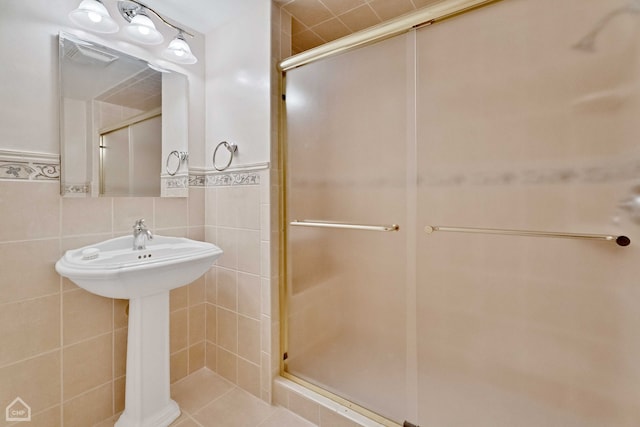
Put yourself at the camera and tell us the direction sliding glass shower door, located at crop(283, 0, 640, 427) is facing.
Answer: facing the viewer and to the left of the viewer

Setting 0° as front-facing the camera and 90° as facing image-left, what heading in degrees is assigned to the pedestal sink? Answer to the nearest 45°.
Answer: approximately 315°

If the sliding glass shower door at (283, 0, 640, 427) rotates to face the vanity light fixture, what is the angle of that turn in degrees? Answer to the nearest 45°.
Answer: approximately 45° to its right

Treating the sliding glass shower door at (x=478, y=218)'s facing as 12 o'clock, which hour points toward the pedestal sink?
The pedestal sink is roughly at 1 o'clock from the sliding glass shower door.

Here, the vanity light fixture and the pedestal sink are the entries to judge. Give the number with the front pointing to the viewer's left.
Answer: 0

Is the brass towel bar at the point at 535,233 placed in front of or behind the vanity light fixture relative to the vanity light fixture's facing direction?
in front

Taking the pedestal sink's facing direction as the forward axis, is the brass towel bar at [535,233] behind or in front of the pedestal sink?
in front

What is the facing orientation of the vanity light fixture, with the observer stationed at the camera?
facing the viewer and to the right of the viewer
